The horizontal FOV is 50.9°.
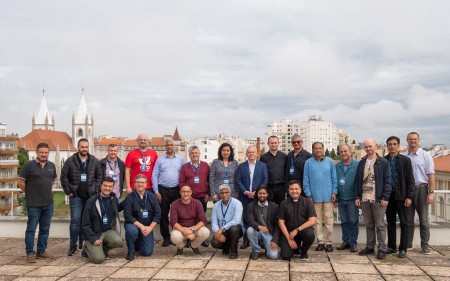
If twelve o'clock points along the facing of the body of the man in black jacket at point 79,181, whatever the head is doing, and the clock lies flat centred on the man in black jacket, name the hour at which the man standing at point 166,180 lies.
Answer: The man standing is roughly at 9 o'clock from the man in black jacket.

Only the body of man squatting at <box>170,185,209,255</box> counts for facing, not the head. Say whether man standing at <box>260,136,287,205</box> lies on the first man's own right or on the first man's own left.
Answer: on the first man's own left

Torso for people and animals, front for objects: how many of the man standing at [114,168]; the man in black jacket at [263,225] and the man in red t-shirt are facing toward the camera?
3

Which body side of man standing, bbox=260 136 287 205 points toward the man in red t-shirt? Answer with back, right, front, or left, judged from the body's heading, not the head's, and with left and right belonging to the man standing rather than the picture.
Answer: right

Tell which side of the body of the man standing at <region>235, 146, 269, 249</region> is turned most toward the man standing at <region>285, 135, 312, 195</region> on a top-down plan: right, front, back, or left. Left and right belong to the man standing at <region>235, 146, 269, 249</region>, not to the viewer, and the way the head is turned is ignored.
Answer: left

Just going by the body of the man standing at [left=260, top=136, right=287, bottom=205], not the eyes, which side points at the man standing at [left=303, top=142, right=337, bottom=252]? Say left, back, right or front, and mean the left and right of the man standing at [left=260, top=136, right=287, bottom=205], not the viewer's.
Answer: left

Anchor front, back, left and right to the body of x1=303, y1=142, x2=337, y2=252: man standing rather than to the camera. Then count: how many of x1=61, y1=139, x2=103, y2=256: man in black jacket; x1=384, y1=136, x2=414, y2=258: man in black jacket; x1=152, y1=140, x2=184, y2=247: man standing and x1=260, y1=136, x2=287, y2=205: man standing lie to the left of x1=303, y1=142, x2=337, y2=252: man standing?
1

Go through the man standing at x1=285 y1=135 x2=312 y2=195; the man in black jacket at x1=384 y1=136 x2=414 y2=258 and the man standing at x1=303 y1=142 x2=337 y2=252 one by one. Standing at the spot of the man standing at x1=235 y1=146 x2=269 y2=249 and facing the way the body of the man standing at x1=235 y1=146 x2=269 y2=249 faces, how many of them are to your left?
3
